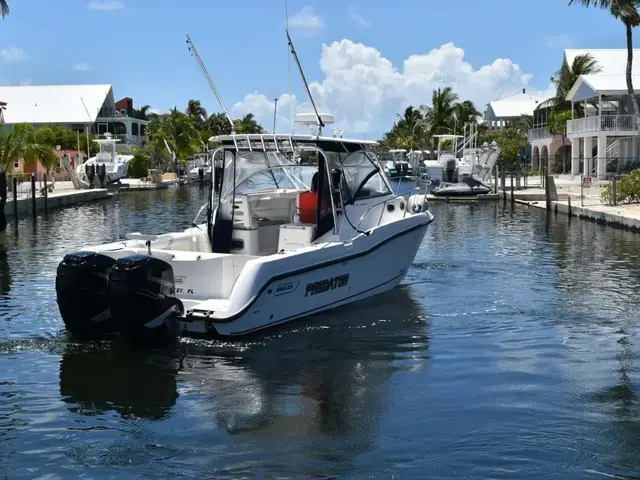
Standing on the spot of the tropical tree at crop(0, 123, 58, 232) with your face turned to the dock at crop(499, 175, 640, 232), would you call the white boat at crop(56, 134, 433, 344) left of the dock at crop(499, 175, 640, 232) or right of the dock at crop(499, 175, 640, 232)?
right

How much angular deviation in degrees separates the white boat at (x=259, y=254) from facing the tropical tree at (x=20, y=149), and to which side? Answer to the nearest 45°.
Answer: approximately 45° to its left

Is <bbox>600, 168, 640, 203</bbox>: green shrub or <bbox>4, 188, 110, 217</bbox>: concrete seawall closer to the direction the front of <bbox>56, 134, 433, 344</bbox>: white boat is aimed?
the green shrub

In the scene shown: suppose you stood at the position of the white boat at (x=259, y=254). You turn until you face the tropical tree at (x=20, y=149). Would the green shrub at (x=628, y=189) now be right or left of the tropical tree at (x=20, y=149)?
right

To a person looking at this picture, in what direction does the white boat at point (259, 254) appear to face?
facing away from the viewer and to the right of the viewer

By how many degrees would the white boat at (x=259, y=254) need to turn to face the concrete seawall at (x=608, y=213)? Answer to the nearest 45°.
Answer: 0° — it already faces it

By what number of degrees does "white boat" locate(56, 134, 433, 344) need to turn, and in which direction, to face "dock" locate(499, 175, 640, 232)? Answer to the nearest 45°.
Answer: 0° — it already faces it

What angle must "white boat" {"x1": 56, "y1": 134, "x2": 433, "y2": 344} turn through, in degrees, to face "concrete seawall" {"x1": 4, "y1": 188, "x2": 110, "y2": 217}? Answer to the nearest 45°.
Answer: approximately 45° to its left

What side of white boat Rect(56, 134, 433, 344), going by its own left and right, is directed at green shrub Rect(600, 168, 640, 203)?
front
